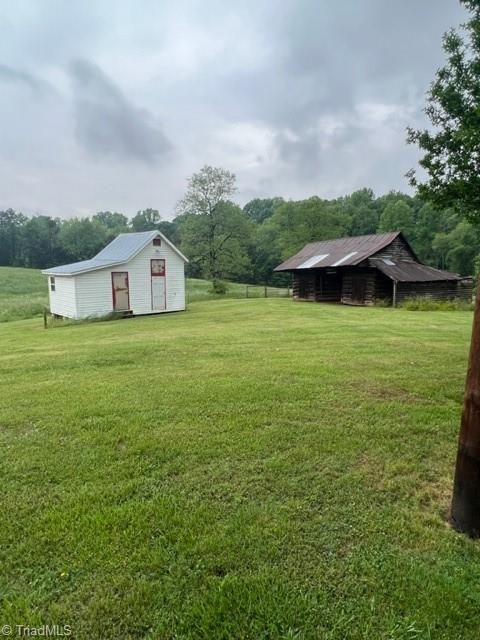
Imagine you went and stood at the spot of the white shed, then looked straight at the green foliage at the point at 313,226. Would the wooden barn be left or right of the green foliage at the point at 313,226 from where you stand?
right

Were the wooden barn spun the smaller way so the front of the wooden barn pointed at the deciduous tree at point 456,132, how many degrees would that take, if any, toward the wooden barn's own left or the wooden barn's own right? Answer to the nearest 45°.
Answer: approximately 45° to the wooden barn's own left

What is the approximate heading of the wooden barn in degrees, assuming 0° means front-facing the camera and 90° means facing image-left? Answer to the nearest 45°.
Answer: approximately 45°

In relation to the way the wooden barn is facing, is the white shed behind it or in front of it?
in front

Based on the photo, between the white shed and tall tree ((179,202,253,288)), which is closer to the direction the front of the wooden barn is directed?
the white shed

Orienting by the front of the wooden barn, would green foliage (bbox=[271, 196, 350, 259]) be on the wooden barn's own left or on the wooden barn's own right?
on the wooden barn's own right

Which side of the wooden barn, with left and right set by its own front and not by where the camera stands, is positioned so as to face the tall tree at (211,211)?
right

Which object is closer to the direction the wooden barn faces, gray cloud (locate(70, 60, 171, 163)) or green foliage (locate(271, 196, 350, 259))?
the gray cloud

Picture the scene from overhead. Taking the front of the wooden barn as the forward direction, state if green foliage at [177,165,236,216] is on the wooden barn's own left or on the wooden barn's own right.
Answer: on the wooden barn's own right

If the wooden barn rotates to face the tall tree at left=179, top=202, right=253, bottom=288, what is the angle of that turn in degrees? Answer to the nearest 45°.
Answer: approximately 90° to its right
